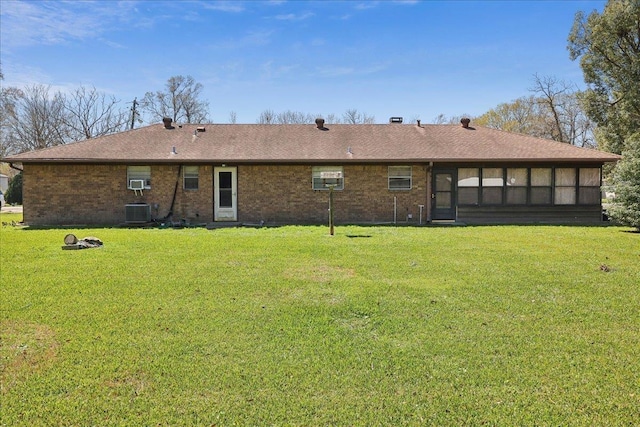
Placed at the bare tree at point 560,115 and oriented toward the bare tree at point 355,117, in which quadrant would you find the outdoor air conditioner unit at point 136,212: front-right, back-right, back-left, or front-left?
front-left

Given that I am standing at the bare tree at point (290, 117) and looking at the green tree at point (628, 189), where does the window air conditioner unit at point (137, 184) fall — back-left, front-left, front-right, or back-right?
front-right

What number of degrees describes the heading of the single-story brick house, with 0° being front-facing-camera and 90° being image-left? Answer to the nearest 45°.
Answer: approximately 180°

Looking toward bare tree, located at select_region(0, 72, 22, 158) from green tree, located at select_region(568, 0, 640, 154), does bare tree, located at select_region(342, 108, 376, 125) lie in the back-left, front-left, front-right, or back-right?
front-right

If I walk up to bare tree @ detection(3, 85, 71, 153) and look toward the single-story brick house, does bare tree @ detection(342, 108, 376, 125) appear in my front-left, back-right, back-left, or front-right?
front-left
